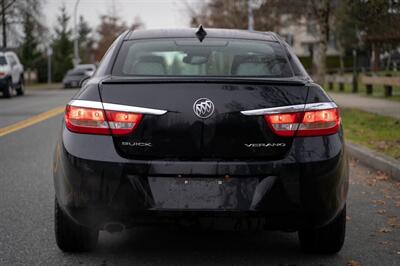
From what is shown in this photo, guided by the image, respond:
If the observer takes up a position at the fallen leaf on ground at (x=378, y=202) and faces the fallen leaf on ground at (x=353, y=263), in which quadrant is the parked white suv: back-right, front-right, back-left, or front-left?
back-right

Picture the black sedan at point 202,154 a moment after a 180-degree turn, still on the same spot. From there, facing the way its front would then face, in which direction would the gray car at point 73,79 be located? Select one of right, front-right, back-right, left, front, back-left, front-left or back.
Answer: back

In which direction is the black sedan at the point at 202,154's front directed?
away from the camera

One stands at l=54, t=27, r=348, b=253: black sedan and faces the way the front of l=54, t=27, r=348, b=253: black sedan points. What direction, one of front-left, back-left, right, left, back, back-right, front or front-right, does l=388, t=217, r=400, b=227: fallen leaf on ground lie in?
front-right

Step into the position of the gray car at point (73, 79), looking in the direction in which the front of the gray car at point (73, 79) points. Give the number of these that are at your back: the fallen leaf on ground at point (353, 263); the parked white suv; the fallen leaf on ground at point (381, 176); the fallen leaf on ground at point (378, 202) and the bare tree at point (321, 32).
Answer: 0

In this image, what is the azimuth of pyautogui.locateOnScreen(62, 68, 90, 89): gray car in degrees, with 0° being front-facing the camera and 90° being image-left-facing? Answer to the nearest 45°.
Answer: approximately 45°

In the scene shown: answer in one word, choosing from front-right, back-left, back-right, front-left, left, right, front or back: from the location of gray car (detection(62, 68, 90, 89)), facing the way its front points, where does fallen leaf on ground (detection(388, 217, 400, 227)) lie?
front-left

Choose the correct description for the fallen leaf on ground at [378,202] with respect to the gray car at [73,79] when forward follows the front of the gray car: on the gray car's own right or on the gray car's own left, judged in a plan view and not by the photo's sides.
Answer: on the gray car's own left

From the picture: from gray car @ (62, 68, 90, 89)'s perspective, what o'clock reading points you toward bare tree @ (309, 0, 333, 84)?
The bare tree is roughly at 10 o'clock from the gray car.

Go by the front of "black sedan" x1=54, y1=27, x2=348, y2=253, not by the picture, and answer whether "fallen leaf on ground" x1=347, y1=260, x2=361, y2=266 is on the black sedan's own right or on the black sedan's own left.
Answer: on the black sedan's own right

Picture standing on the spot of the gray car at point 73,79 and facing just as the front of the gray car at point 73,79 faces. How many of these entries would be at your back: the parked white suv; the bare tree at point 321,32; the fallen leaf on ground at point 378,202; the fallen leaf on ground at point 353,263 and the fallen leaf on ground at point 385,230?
0

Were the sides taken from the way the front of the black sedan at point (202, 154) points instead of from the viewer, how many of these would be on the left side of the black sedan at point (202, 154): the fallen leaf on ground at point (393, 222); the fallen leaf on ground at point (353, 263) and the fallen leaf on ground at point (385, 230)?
0
